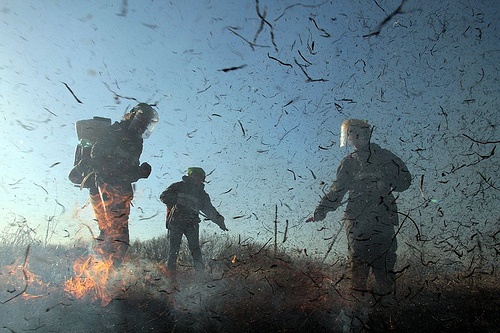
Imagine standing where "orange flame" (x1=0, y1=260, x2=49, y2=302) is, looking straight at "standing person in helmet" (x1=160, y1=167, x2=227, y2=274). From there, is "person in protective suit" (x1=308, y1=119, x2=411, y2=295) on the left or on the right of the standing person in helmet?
right

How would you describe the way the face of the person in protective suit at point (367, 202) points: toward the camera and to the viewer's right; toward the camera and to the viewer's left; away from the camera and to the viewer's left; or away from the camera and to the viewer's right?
toward the camera and to the viewer's left

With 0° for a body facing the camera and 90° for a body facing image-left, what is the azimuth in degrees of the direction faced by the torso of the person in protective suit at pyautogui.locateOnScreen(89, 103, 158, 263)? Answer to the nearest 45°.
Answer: approximately 270°

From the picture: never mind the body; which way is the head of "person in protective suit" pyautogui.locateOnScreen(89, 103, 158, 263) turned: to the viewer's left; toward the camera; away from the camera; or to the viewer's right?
to the viewer's right

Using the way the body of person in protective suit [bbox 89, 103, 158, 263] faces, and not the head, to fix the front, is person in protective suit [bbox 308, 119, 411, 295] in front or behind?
in front

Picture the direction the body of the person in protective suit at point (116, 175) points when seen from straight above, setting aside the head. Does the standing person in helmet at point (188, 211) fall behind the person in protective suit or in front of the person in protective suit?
in front

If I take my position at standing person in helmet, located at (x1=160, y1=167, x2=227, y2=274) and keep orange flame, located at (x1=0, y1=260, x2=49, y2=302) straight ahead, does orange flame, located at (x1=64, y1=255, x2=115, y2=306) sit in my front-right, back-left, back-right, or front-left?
front-left
